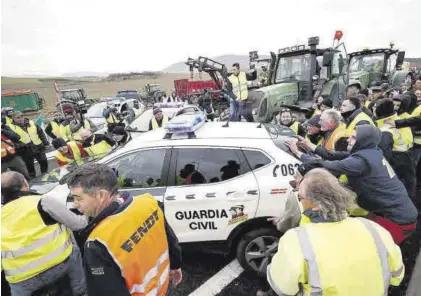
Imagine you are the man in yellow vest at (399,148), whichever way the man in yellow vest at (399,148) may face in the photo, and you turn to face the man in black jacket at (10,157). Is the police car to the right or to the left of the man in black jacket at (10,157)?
left

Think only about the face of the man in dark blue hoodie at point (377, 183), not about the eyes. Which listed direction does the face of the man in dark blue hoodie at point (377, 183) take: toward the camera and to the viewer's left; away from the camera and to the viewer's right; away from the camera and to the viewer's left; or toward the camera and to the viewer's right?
away from the camera and to the viewer's left

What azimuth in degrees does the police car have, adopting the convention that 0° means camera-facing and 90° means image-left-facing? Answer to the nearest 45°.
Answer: approximately 90°

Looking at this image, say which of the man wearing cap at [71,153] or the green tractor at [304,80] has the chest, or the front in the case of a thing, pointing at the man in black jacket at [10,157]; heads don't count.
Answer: the green tractor

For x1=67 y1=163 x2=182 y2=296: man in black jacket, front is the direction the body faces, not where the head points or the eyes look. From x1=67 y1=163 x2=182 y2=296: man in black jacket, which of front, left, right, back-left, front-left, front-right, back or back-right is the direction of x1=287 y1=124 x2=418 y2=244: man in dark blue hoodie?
back-right

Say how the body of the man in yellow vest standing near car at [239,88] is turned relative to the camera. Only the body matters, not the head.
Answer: toward the camera

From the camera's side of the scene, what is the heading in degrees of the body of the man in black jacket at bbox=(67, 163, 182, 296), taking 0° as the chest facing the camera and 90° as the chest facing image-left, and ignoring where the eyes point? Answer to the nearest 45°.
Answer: approximately 135°

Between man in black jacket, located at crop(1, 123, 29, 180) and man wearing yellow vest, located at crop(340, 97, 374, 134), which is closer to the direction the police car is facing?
the man in black jacket

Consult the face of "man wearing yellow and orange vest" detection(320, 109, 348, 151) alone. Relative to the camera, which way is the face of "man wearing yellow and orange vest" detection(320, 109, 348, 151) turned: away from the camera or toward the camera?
toward the camera

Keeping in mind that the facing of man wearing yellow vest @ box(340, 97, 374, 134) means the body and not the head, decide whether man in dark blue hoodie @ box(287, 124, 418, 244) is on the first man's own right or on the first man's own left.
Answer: on the first man's own left

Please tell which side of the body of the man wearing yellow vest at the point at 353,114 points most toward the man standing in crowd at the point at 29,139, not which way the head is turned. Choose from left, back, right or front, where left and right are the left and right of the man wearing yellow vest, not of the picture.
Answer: front

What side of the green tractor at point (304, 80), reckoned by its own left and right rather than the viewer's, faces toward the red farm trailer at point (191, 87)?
right

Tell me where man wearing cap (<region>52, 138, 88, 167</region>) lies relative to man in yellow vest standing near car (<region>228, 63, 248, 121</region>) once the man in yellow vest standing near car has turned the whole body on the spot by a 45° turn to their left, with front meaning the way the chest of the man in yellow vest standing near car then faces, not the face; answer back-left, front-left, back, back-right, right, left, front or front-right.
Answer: right

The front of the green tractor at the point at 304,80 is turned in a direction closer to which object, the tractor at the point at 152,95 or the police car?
the police car

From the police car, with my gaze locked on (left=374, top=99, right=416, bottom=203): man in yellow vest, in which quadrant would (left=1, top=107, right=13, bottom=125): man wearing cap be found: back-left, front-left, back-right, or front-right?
back-left

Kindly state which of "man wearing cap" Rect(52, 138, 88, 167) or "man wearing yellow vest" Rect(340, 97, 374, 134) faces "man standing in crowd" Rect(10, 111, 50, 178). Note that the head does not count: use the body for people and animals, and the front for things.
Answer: "man wearing yellow vest" Rect(340, 97, 374, 134)
